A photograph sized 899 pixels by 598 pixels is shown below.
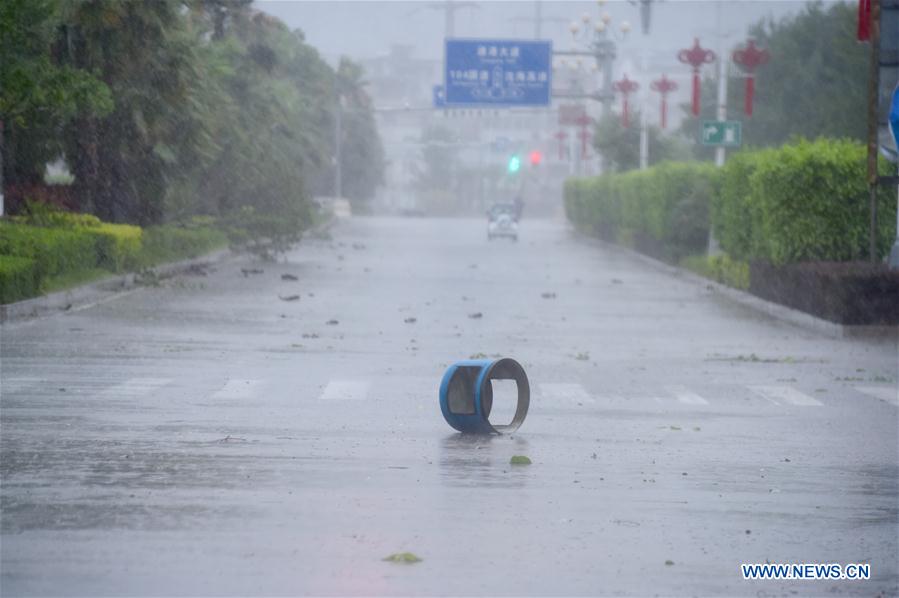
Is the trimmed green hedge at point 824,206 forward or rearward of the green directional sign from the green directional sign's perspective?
forward

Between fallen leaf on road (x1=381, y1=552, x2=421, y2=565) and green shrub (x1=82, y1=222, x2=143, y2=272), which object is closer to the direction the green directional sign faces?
the fallen leaf on road

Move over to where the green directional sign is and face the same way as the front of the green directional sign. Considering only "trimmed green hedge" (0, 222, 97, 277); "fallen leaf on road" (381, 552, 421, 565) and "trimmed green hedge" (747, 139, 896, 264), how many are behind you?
0

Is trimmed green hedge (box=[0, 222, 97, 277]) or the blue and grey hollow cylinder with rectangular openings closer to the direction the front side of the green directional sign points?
the blue and grey hollow cylinder with rectangular openings

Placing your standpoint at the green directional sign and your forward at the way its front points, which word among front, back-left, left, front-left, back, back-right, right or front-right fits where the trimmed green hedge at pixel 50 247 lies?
front-right

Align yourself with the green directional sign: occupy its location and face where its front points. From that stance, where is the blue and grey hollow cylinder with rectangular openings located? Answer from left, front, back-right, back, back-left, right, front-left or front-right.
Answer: front

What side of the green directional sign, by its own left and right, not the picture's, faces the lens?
front

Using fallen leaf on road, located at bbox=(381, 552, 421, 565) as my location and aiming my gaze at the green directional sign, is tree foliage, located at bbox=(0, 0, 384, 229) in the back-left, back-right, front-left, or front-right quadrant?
front-left

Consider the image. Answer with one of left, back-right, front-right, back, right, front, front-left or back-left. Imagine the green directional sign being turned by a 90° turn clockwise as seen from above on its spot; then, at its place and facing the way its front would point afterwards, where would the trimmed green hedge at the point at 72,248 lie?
front-left

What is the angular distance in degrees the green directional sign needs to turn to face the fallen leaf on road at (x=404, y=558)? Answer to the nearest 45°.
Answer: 0° — it already faces it

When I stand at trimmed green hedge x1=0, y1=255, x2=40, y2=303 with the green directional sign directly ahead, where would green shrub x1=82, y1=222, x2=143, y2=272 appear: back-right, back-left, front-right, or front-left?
front-left

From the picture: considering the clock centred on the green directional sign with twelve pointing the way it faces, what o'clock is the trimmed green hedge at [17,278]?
The trimmed green hedge is roughly at 1 o'clock from the green directional sign.
